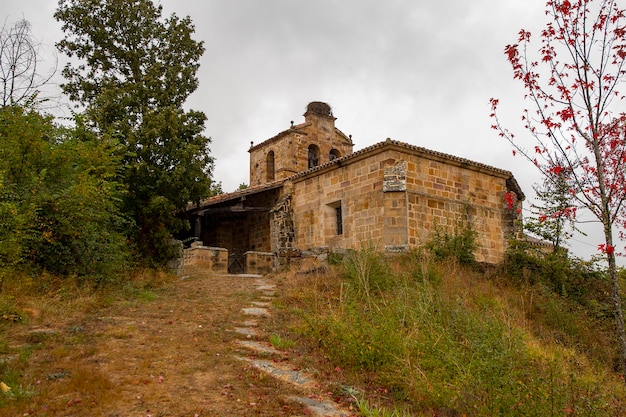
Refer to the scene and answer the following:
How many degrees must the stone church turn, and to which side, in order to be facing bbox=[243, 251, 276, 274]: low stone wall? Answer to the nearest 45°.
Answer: approximately 45° to its right

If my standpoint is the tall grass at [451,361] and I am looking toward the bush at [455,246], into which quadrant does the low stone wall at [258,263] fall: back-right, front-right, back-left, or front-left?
front-left

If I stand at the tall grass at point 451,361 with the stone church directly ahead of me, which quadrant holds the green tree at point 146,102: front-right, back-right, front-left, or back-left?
front-left

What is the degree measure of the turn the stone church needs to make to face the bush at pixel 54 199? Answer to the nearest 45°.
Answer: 0° — it already faces it

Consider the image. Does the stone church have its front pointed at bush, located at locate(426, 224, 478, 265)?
no

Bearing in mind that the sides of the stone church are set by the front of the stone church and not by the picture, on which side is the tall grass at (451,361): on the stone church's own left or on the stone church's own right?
on the stone church's own left

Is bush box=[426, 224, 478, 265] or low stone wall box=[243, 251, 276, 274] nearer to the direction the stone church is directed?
the low stone wall

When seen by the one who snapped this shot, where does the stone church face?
facing the viewer and to the left of the viewer
